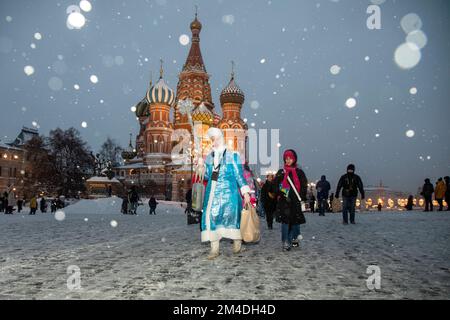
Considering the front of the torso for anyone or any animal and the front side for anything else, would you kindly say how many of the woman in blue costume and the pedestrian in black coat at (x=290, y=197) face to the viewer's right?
0

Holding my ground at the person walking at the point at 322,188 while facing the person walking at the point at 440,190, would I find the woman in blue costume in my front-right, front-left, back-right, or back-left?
back-right

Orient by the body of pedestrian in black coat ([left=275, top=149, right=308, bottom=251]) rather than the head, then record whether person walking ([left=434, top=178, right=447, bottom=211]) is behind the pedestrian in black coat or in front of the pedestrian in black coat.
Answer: behind

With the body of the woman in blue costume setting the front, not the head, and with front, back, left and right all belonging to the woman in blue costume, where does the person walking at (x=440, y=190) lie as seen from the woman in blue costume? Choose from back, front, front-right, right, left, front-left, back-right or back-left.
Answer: back

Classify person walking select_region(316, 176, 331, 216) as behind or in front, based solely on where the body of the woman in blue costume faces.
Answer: behind

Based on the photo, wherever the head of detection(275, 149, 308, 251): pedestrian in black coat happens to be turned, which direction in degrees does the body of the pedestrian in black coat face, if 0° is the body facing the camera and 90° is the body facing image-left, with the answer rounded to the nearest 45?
approximately 0°

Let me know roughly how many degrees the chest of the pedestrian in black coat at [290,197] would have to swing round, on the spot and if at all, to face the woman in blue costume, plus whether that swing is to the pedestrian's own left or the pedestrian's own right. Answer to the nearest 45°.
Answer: approximately 45° to the pedestrian's own right

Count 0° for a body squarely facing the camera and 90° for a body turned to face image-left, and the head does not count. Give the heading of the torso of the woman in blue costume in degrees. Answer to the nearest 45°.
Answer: approximately 45°

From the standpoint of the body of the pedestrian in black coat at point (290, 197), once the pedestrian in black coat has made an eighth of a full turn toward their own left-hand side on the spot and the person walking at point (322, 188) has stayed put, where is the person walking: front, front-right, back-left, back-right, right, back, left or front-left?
back-left
